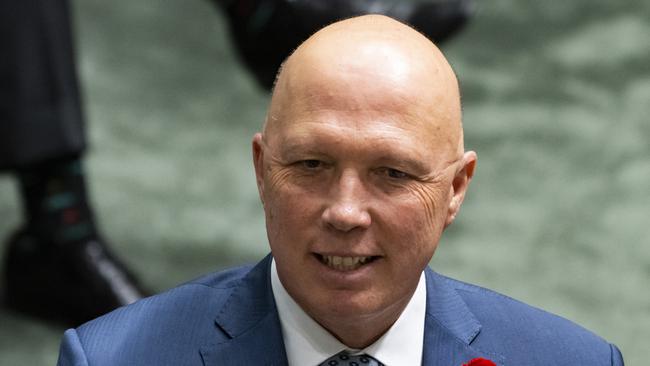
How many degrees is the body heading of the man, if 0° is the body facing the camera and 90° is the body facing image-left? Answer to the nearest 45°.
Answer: approximately 0°
